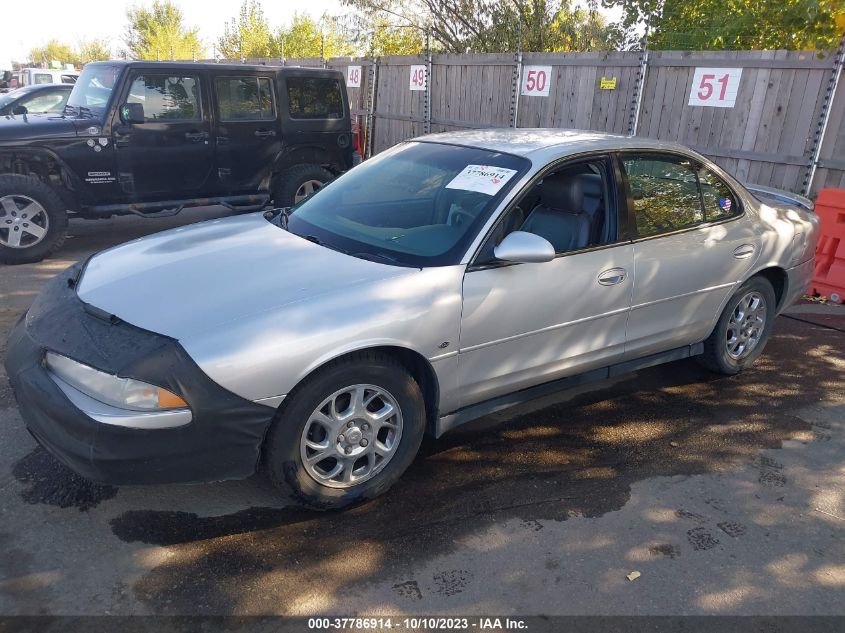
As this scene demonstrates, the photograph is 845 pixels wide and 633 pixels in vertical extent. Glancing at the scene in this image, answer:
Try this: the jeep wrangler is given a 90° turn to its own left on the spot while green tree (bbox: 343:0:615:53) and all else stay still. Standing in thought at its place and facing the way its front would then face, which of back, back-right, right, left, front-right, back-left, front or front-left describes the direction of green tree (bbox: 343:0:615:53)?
left

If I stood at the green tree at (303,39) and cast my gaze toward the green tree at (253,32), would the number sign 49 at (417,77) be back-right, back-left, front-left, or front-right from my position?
back-left

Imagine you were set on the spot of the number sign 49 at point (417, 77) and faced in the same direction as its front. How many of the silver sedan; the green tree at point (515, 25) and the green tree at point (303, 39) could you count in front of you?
1

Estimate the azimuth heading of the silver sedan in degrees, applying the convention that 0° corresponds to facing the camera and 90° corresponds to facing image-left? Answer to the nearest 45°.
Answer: approximately 45°

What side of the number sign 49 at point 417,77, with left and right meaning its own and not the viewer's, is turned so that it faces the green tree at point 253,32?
back
